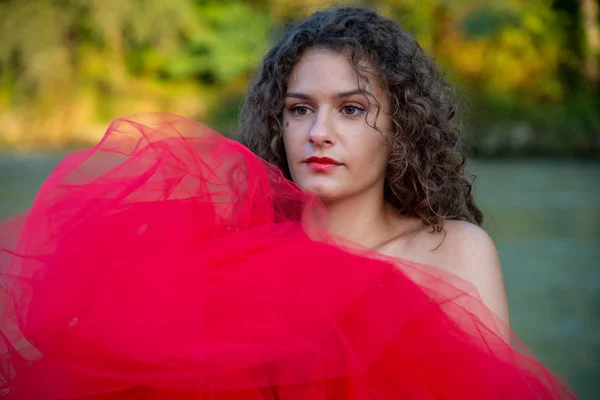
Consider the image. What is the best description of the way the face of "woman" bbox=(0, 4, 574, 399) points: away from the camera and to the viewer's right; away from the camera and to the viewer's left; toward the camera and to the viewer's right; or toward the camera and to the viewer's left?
toward the camera and to the viewer's left

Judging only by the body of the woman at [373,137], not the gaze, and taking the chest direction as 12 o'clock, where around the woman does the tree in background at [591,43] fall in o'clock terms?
The tree in background is roughly at 5 o'clock from the woman.

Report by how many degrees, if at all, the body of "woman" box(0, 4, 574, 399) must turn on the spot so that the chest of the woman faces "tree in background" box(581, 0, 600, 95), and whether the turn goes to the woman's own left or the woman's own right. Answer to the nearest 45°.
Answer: approximately 180°

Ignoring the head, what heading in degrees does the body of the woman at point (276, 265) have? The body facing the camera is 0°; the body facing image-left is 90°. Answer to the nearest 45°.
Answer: approximately 45°
